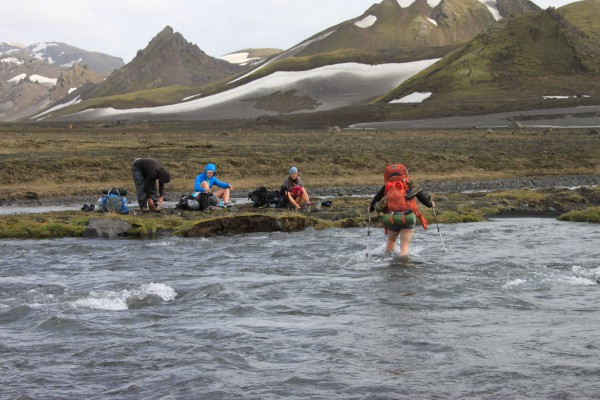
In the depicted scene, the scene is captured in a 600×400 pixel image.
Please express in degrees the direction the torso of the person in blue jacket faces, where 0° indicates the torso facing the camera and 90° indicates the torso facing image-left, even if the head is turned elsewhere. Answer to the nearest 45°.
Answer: approximately 315°

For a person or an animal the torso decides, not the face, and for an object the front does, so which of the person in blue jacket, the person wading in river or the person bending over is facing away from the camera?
the person wading in river

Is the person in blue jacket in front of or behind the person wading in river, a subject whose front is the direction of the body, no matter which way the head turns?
in front

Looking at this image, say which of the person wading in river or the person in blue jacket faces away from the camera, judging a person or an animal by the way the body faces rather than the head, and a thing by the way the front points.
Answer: the person wading in river

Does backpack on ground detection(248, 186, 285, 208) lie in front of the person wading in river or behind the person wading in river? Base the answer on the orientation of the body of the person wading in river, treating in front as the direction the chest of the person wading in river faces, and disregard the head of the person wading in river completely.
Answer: in front

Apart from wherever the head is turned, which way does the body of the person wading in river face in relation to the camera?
away from the camera

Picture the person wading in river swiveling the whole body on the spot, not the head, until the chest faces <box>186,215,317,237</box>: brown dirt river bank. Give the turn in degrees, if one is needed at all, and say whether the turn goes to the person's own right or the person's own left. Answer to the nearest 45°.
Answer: approximately 45° to the person's own left
